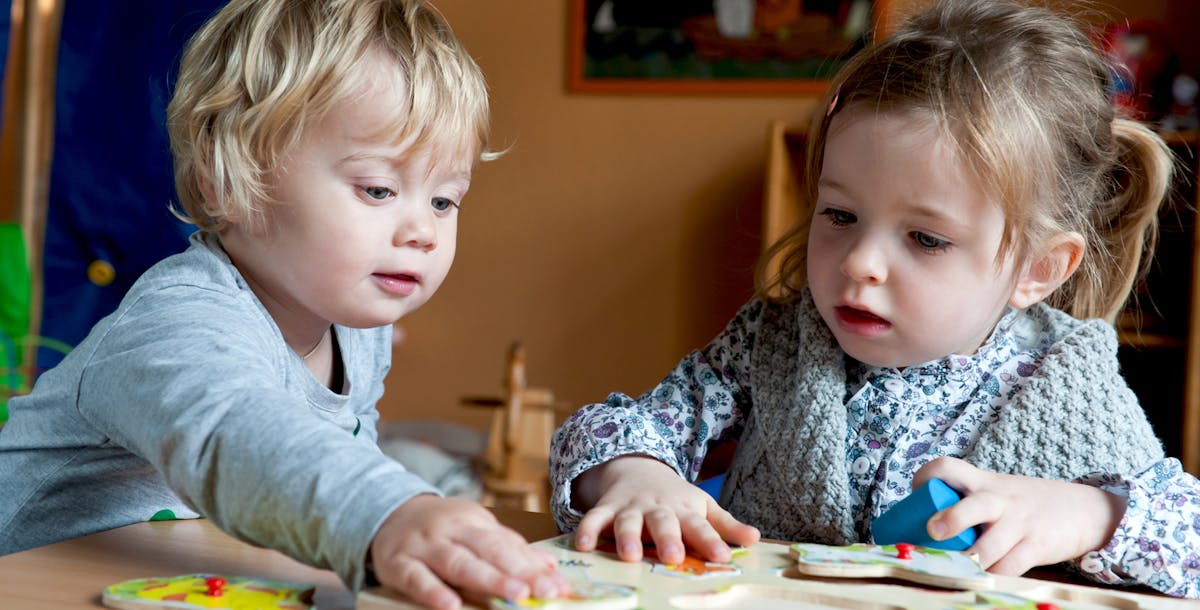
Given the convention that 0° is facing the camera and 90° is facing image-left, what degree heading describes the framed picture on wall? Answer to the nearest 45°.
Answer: approximately 0°

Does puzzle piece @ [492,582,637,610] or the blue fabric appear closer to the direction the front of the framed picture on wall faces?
the puzzle piece

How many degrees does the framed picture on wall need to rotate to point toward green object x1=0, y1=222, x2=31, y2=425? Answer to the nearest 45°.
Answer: approximately 45° to its right

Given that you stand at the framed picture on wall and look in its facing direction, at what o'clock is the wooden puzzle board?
The wooden puzzle board is roughly at 12 o'clock from the framed picture on wall.

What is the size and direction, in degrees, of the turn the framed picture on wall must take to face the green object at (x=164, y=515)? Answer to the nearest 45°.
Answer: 0° — it already faces it

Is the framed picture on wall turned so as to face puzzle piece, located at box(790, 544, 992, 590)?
yes

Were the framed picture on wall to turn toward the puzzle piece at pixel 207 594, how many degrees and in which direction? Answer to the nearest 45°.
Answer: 0° — it already faces it

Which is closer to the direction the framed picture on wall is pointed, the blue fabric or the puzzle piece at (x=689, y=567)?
the puzzle piece

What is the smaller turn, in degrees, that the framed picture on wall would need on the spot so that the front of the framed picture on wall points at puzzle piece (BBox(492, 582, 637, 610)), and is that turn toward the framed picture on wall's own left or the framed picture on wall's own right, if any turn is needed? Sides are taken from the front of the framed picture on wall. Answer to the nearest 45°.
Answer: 0° — it already faces it
